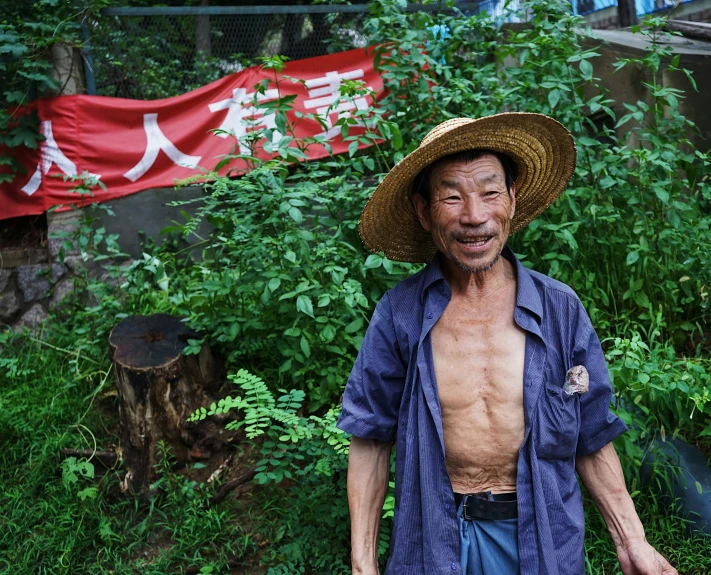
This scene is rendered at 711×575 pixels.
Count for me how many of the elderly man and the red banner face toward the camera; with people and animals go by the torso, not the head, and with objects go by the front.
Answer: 2

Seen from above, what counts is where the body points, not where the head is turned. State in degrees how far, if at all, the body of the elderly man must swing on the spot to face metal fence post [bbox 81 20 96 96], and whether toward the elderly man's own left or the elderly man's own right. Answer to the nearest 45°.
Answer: approximately 135° to the elderly man's own right

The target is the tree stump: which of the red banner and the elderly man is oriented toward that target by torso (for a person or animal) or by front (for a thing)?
the red banner

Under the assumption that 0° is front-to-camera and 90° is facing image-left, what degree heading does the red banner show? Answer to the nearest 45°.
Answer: approximately 0°

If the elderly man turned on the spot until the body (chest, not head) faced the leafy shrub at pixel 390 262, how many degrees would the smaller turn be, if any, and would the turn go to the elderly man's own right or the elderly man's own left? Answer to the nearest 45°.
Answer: approximately 180°

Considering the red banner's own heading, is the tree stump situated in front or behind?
in front

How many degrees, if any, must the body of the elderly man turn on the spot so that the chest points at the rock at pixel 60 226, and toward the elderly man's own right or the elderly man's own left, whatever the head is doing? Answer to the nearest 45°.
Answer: approximately 135° to the elderly man's own right

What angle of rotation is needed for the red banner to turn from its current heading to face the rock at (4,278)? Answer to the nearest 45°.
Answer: approximately 90° to its right
